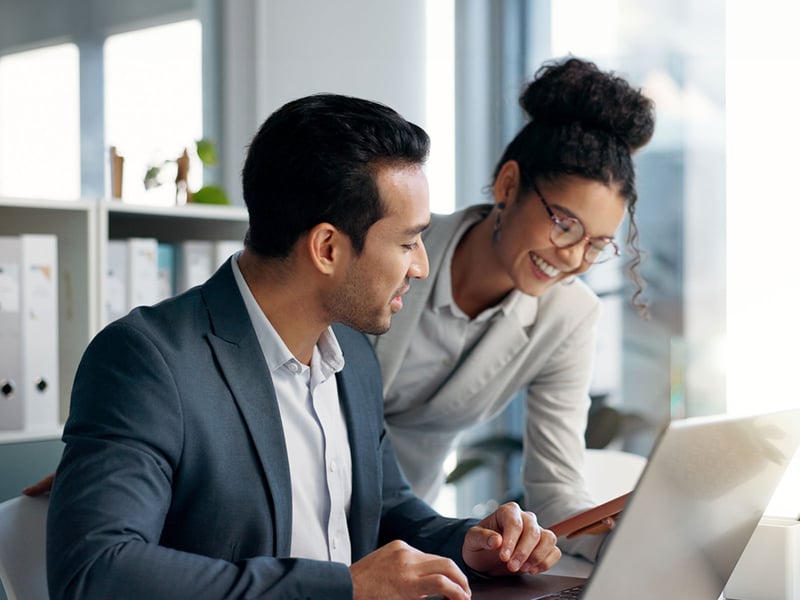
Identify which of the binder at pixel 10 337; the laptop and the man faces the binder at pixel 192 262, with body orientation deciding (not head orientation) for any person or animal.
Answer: the laptop

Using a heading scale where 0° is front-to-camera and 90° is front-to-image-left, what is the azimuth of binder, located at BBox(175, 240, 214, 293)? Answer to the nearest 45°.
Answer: approximately 0°

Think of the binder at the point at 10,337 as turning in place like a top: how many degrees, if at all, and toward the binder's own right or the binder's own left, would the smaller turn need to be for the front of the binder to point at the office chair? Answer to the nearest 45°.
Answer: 0° — it already faces it

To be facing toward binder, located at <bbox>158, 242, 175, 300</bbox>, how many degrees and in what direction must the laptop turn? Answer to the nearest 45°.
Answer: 0° — it already faces it

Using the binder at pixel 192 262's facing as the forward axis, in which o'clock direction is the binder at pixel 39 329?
the binder at pixel 39 329 is roughly at 2 o'clock from the binder at pixel 192 262.

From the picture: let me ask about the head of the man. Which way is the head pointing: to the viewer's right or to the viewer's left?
to the viewer's right
